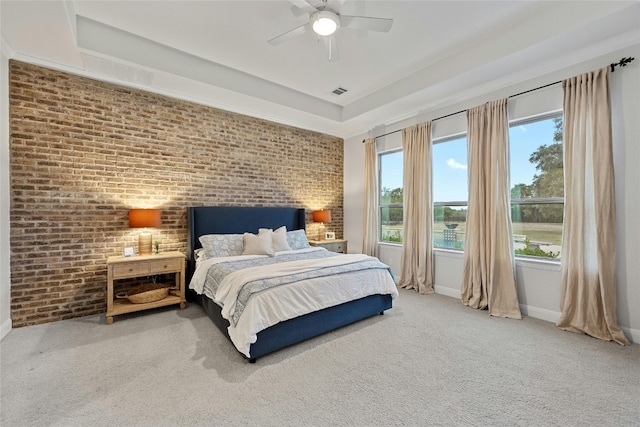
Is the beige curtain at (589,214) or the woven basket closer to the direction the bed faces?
the beige curtain

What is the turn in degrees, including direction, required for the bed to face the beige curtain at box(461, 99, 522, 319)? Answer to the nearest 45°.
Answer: approximately 45° to its left

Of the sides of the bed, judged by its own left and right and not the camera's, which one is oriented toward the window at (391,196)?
left

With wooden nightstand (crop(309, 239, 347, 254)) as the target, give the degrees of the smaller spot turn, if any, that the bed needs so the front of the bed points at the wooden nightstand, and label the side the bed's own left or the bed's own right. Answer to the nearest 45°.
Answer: approximately 90° to the bed's own left

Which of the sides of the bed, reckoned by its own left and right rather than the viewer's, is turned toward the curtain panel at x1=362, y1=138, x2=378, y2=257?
left

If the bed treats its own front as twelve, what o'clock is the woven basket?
The woven basket is roughly at 5 o'clock from the bed.

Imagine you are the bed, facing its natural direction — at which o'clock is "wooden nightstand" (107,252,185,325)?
The wooden nightstand is roughly at 5 o'clock from the bed.

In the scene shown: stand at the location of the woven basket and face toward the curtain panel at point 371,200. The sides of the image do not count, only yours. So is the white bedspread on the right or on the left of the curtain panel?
right

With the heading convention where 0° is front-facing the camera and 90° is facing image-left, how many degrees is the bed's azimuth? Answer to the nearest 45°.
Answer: approximately 315°

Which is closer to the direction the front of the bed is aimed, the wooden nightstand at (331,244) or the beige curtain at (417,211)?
the beige curtain

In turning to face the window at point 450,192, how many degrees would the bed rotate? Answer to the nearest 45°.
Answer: approximately 45° to its left

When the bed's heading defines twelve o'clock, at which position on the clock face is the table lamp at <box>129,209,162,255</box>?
The table lamp is roughly at 5 o'clock from the bed.
